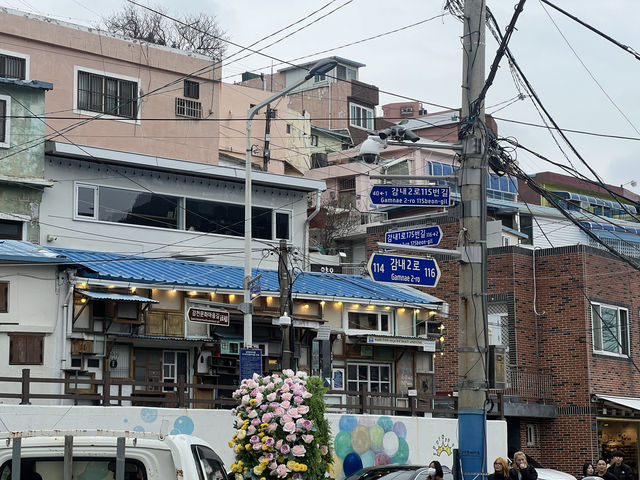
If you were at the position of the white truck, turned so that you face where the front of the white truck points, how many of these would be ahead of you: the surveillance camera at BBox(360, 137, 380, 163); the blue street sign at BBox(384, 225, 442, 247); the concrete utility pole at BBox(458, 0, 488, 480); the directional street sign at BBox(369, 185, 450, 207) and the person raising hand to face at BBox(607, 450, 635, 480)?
5

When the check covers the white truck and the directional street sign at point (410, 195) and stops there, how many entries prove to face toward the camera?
1

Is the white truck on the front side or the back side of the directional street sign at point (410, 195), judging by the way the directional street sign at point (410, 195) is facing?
on the front side

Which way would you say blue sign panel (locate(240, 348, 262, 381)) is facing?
toward the camera

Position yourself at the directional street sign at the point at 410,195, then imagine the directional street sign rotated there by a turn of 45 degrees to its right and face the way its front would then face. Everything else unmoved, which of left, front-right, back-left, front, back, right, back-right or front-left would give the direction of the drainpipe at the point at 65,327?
right

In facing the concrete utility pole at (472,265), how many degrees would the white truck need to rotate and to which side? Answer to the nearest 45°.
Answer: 0° — it already faces it

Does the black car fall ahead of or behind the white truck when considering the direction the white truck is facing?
ahead

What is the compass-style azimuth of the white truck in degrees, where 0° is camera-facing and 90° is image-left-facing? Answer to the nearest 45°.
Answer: approximately 225°

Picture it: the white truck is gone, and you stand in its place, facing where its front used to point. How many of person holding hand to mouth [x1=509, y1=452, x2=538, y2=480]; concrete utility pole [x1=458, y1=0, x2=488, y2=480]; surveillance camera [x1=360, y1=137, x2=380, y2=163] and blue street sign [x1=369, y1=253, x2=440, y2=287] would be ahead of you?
4

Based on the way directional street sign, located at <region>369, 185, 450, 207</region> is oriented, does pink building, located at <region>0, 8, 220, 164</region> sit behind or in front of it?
behind

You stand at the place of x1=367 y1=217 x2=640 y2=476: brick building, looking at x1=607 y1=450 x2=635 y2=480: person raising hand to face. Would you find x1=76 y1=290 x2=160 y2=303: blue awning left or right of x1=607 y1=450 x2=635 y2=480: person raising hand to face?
right

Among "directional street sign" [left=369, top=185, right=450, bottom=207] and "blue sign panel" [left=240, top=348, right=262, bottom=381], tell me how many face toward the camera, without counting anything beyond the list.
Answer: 2

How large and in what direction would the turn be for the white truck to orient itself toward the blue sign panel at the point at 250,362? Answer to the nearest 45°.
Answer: approximately 45° to its left

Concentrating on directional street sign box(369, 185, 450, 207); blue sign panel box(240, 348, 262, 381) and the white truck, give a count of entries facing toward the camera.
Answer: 2
